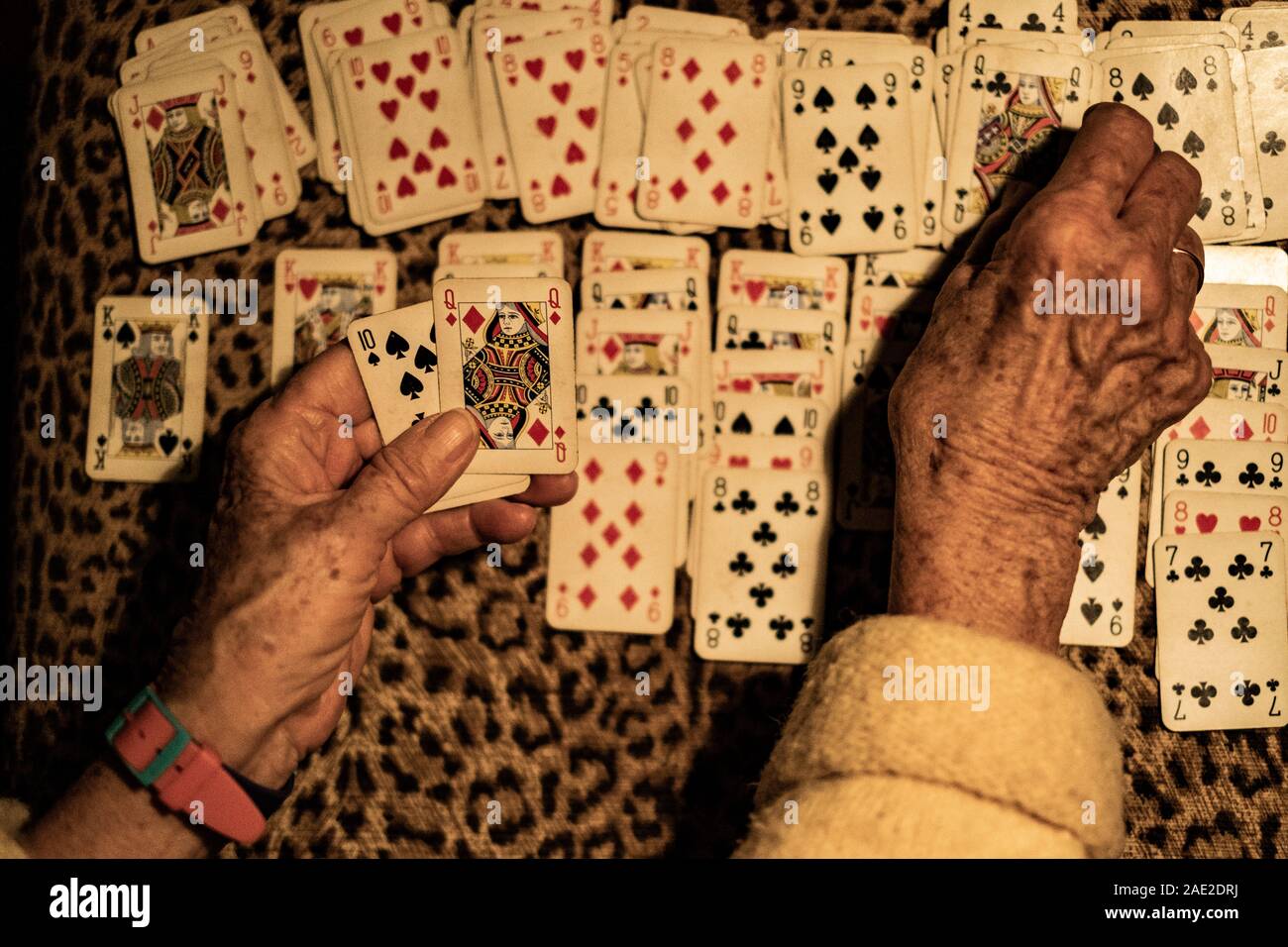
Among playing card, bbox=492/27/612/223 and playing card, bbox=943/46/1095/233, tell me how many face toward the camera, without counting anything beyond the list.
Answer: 2
